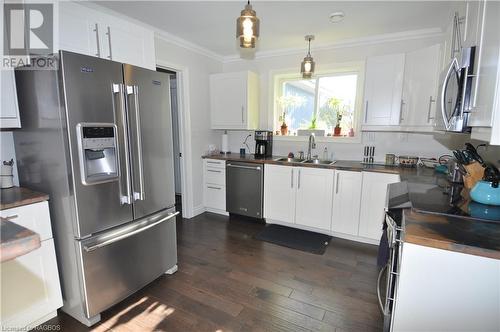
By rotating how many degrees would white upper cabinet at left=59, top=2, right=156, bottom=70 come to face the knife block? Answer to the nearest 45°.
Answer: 0° — it already faces it

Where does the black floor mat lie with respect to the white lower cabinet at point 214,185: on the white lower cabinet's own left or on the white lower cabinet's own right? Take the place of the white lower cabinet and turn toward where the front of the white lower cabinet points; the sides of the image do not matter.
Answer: on the white lower cabinet's own left

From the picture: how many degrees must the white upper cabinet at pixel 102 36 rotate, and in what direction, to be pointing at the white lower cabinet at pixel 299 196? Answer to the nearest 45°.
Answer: approximately 45° to its left

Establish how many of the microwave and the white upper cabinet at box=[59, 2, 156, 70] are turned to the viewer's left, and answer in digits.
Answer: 1

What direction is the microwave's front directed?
to the viewer's left

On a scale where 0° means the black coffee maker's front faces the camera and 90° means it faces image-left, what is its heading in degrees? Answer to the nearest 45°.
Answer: approximately 45°

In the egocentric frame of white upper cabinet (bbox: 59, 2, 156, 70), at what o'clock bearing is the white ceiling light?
The white ceiling light is roughly at 11 o'clock from the white upper cabinet.

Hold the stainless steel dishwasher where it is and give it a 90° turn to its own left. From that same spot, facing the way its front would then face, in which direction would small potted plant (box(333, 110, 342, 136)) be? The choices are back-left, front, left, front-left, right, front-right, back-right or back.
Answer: front-left
